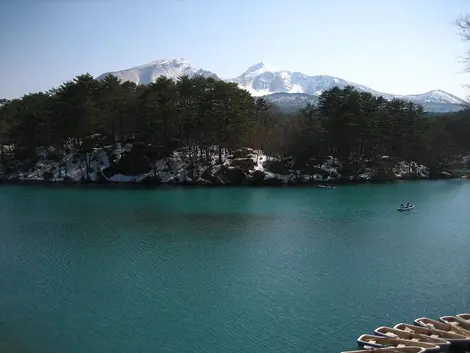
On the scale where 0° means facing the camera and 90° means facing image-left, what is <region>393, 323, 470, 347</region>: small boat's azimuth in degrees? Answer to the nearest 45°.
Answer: approximately 135°

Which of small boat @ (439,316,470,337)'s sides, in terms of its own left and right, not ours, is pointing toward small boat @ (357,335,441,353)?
left

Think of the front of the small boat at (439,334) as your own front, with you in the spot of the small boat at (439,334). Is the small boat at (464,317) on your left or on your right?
on your right

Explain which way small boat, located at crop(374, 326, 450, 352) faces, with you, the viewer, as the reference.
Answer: facing away from the viewer and to the left of the viewer

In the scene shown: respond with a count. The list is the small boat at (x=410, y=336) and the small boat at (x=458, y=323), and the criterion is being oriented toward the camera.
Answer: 0

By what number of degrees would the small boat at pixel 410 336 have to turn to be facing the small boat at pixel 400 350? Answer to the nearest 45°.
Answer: approximately 135° to its left

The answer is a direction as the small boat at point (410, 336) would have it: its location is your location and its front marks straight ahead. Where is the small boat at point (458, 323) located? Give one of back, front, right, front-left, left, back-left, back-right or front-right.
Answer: right

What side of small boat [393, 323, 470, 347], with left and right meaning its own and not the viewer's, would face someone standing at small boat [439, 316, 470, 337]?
right

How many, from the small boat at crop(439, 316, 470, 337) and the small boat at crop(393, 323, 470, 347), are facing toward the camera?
0

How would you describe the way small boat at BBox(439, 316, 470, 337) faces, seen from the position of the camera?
facing away from the viewer and to the left of the viewer
